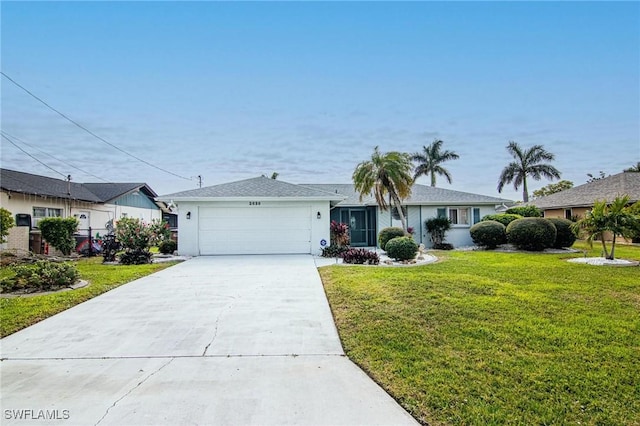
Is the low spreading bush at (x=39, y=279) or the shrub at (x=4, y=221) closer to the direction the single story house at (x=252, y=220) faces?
the low spreading bush

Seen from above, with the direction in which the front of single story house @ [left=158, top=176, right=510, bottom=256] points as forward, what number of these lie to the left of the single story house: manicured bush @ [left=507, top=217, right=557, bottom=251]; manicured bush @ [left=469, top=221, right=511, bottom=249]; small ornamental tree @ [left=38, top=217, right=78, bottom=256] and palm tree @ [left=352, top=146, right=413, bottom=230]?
3

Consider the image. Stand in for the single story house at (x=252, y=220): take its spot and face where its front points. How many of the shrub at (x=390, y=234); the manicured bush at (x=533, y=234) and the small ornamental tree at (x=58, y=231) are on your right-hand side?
1

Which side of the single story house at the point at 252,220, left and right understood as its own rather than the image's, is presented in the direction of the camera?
front

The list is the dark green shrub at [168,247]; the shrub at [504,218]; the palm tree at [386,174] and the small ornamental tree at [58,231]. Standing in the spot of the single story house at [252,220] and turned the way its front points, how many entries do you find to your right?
2

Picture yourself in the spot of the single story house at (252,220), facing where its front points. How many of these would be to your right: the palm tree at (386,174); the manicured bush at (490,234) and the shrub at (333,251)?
0

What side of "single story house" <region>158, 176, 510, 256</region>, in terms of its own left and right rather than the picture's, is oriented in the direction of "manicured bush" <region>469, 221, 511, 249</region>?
left

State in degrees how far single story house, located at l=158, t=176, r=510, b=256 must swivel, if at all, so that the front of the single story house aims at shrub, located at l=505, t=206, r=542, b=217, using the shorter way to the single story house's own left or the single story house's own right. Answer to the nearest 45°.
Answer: approximately 135° to the single story house's own left

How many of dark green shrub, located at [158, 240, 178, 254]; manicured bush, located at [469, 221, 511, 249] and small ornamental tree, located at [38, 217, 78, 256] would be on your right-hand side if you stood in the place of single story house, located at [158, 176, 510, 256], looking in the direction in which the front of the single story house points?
2

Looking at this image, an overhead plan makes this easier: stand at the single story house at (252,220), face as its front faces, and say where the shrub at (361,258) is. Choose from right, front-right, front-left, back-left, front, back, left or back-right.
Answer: front-left

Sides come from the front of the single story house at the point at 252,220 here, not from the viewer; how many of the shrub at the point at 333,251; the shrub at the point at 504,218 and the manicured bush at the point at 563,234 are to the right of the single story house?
0

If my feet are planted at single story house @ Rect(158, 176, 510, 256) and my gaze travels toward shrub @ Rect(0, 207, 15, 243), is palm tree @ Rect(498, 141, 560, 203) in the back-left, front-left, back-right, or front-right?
back-right

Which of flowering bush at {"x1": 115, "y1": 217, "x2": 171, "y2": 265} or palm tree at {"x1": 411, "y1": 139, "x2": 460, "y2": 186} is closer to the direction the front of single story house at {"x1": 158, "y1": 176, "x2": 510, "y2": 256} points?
the flowering bush

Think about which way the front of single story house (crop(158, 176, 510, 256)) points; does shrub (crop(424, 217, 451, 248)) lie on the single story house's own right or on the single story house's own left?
on the single story house's own left

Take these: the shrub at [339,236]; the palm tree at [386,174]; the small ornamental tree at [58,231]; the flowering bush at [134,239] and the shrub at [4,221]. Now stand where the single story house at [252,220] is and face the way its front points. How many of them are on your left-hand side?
2

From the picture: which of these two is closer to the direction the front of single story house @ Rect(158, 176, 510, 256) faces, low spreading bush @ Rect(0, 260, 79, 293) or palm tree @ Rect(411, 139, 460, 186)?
the low spreading bush

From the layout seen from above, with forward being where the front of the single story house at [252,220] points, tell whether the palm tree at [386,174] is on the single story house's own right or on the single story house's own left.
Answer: on the single story house's own left

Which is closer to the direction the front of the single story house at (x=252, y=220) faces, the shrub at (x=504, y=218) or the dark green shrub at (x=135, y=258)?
the dark green shrub

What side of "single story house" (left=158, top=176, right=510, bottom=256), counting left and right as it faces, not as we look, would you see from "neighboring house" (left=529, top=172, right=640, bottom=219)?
left

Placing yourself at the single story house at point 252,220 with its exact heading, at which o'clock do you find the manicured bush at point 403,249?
The manicured bush is roughly at 10 o'clock from the single story house.
